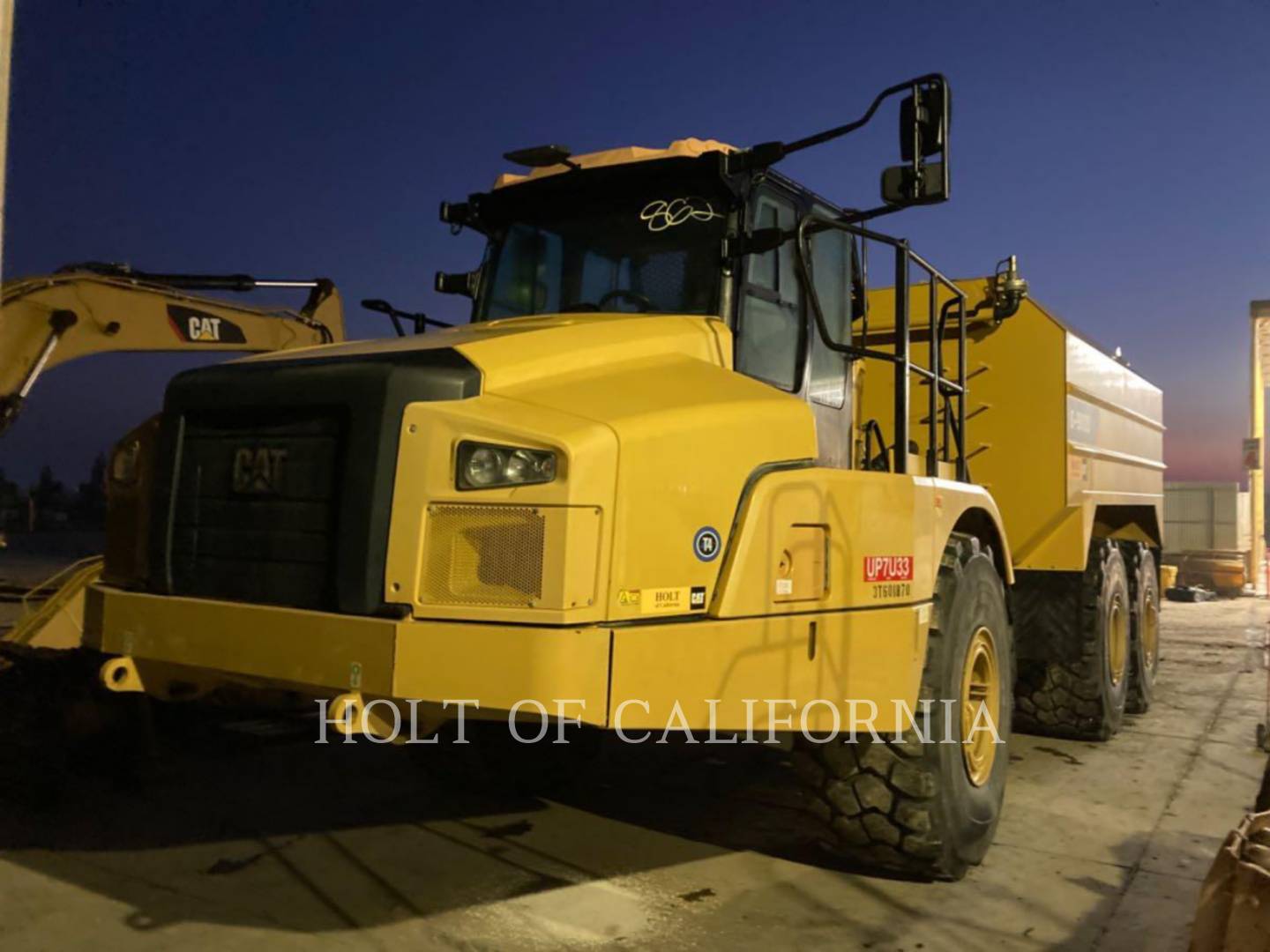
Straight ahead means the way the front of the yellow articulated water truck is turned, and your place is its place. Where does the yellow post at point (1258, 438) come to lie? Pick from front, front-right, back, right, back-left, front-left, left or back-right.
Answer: back

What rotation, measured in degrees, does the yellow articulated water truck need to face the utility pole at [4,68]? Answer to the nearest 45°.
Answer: approximately 45° to its right

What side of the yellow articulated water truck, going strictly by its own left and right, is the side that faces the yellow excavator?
right
